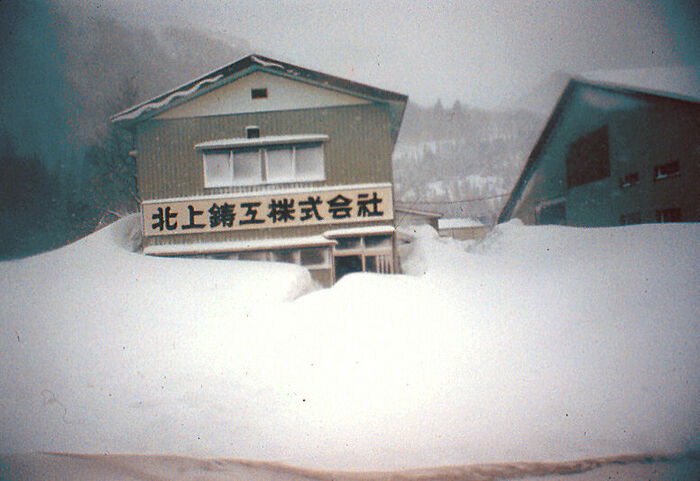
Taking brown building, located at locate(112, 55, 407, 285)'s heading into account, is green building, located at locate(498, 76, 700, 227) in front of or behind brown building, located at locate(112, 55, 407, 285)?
behind

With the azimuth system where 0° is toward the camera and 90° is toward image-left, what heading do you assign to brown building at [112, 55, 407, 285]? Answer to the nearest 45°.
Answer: approximately 0°
